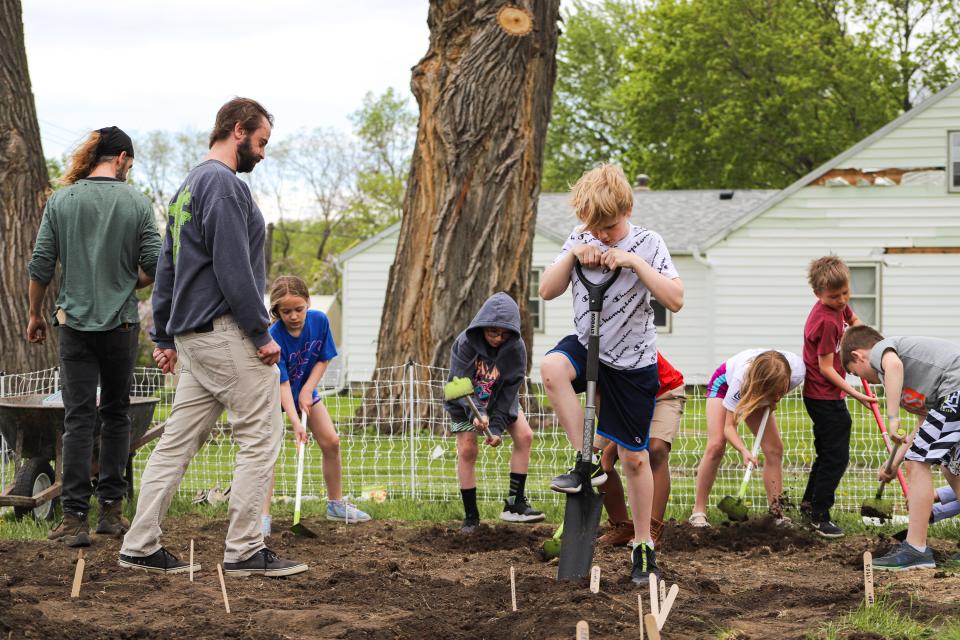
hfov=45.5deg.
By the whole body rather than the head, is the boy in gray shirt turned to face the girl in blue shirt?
yes

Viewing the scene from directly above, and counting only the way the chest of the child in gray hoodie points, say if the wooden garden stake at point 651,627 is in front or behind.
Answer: in front

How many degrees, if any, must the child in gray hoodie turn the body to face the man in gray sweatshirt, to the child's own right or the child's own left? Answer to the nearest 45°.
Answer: approximately 45° to the child's own right

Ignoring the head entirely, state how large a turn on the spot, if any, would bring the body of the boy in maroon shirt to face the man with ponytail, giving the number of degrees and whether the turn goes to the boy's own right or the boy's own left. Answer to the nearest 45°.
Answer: approximately 135° to the boy's own right

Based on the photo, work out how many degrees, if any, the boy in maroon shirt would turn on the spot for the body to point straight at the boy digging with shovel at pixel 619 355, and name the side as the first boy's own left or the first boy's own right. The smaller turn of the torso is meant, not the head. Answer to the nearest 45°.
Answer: approximately 90° to the first boy's own right

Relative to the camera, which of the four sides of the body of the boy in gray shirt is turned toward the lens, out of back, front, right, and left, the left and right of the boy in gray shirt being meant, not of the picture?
left

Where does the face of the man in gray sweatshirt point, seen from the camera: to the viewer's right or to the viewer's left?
to the viewer's right

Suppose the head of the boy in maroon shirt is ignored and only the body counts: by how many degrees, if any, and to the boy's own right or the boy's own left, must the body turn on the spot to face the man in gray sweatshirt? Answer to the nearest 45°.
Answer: approximately 135° to the boy's own right

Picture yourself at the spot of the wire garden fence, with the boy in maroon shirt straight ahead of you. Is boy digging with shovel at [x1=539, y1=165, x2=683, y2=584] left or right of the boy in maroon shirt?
right

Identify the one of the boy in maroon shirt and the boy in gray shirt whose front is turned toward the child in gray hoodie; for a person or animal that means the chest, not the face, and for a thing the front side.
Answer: the boy in gray shirt
